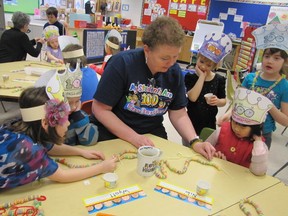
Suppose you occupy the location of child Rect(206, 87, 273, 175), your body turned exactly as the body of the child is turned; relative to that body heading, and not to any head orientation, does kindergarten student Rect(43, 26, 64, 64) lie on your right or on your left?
on your right

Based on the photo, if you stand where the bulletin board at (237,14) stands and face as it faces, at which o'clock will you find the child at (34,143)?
The child is roughly at 12 o'clock from the bulletin board.

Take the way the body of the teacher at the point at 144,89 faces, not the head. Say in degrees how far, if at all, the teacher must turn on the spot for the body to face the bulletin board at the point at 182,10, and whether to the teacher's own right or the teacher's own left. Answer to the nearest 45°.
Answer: approximately 135° to the teacher's own left

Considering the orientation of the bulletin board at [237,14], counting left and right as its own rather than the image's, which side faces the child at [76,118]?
front

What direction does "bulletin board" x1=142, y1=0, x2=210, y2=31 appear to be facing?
toward the camera

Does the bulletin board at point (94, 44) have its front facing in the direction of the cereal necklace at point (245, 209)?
yes

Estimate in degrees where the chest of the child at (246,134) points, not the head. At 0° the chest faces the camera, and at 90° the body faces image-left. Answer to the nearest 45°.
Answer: approximately 45°

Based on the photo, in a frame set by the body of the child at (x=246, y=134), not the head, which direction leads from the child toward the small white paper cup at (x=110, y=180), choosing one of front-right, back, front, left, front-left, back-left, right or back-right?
front

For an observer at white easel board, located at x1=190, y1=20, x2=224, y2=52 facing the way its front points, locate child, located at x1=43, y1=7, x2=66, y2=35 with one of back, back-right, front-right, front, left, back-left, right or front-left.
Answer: front-right

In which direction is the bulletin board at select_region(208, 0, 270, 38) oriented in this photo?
toward the camera

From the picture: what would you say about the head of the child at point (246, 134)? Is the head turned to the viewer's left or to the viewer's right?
to the viewer's left

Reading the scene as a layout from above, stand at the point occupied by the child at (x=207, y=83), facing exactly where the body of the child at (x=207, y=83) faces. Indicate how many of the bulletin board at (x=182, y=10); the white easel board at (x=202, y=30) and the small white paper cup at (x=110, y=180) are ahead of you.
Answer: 1
